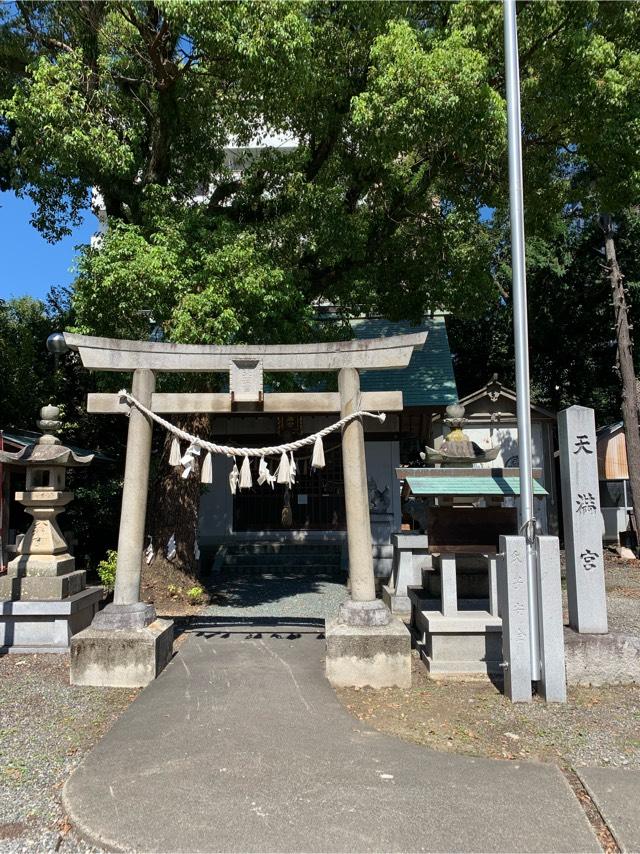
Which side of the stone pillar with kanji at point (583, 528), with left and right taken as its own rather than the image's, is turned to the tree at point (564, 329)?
back

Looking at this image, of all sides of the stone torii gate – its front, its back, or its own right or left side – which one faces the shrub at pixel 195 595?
back

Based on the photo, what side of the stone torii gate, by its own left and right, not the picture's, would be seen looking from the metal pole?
left

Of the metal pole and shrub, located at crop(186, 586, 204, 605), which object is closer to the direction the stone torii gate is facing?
the metal pole

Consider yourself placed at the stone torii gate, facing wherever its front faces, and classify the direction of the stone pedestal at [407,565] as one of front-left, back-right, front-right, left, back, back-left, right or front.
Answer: back-left

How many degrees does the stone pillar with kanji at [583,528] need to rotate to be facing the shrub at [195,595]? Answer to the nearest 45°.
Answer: approximately 90° to its right

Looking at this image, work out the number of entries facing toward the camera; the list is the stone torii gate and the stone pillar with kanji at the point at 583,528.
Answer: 2

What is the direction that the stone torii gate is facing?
toward the camera

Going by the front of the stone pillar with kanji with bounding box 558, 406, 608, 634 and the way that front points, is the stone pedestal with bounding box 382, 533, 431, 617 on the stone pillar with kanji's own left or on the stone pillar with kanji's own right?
on the stone pillar with kanji's own right

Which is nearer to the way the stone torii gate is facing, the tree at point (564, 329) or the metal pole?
the metal pole
